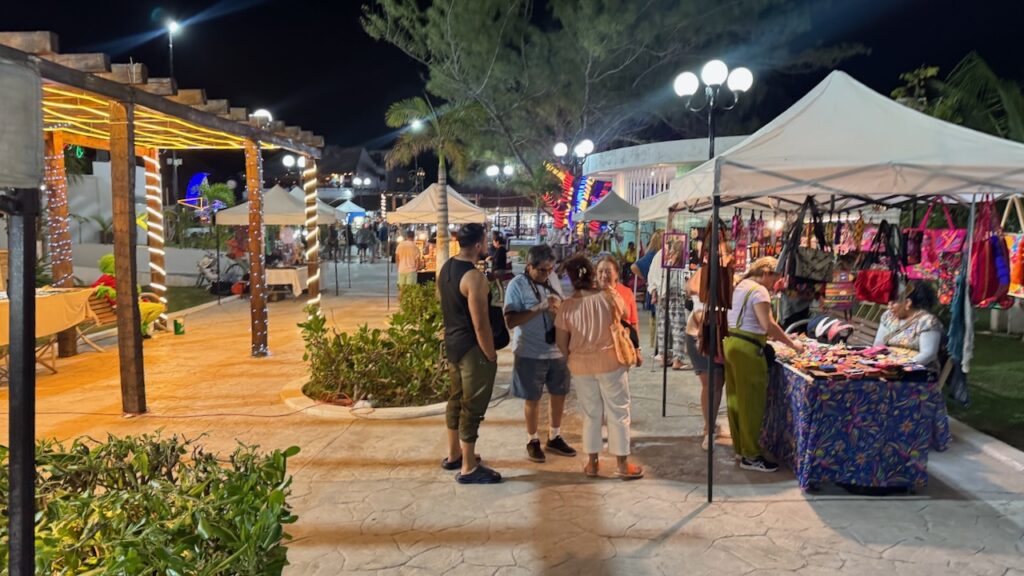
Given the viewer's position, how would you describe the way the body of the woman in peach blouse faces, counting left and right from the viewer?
facing away from the viewer

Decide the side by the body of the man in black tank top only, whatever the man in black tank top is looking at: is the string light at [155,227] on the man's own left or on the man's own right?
on the man's own left

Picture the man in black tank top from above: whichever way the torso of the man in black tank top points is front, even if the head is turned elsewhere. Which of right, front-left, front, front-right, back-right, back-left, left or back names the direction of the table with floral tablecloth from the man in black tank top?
front-right

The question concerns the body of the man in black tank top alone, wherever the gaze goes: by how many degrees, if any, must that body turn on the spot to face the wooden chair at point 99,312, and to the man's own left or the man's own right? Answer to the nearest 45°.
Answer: approximately 90° to the man's own left

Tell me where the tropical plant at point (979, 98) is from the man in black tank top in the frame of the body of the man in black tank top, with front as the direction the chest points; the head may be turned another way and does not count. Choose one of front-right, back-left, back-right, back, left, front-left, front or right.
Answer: front

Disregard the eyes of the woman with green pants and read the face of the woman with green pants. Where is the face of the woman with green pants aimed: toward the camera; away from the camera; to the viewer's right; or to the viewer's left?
to the viewer's right

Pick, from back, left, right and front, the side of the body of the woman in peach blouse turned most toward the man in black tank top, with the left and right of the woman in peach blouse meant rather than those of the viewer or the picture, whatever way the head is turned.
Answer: left

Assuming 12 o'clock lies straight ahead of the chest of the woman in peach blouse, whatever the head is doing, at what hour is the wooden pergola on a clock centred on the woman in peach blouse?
The wooden pergola is roughly at 10 o'clock from the woman in peach blouse.

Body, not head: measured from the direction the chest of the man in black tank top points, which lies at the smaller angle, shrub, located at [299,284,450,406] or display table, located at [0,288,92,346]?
the shrub

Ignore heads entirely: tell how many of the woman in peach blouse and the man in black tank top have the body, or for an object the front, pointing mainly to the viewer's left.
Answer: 0

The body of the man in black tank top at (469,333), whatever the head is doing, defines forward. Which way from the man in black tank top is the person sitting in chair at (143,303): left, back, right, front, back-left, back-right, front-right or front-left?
left

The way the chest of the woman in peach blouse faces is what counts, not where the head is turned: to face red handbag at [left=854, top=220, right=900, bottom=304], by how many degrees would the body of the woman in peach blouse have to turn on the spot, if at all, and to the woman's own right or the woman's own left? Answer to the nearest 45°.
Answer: approximately 45° to the woman's own right

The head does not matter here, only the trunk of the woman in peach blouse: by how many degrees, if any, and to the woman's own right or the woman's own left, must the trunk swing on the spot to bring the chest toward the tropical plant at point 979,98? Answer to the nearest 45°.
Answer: approximately 45° to the woman's own right

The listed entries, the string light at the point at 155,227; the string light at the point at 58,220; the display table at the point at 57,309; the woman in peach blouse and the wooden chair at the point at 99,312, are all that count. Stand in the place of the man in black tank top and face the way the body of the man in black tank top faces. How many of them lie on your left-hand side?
4

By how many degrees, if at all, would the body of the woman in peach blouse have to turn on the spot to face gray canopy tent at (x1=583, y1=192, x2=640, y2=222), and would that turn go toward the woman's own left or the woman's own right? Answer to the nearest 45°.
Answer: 0° — they already face it

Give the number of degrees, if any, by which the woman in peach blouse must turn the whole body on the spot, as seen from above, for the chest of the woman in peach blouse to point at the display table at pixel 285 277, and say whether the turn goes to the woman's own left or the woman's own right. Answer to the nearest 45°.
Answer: approximately 45° to the woman's own left
